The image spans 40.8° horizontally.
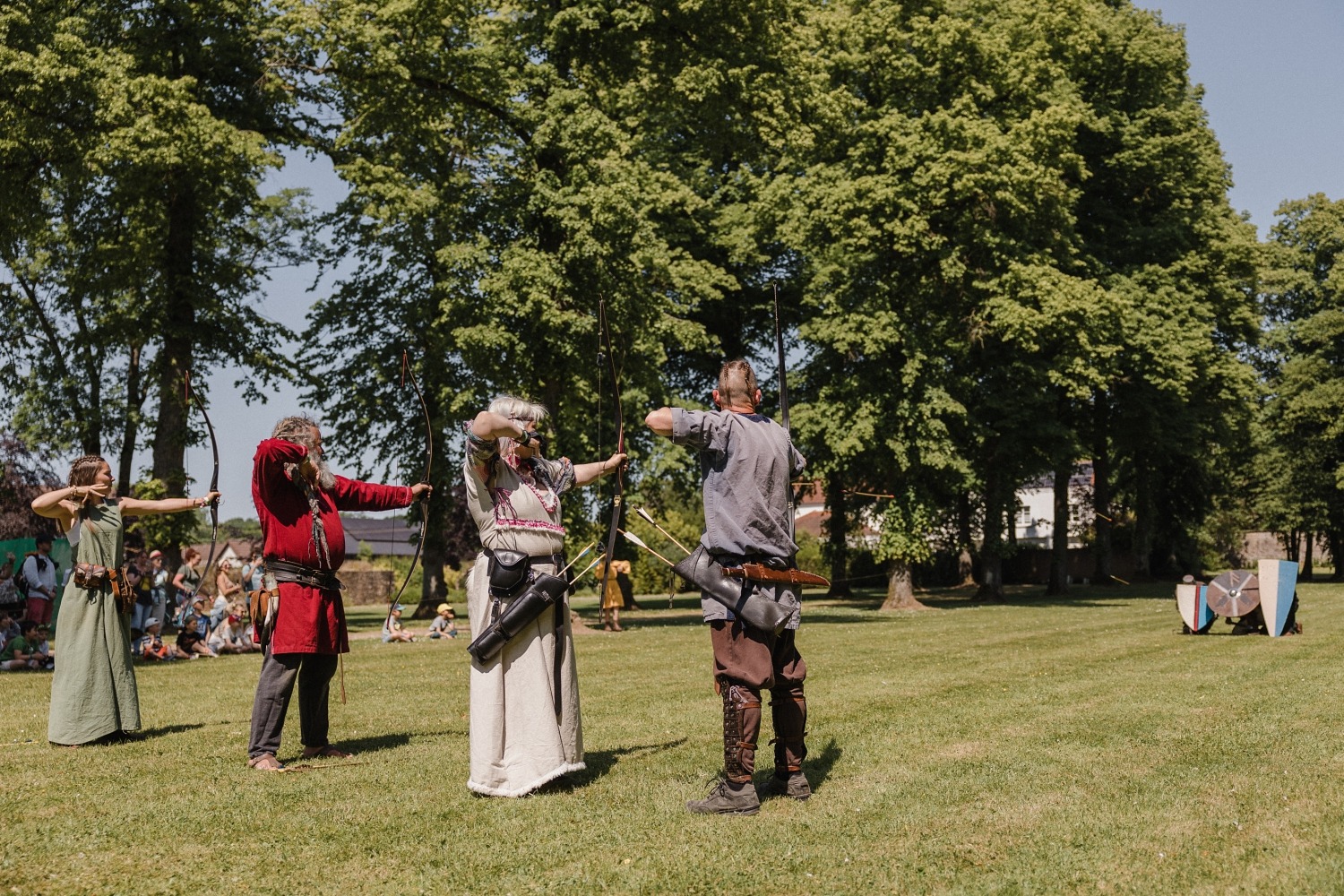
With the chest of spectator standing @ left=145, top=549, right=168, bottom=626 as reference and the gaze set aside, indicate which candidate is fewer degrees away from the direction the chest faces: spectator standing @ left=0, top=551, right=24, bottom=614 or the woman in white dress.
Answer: the woman in white dress

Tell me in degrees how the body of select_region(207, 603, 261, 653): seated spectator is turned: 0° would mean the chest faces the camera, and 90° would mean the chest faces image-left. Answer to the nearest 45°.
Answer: approximately 315°

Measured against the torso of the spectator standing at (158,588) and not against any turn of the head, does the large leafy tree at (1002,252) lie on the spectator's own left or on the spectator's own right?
on the spectator's own left

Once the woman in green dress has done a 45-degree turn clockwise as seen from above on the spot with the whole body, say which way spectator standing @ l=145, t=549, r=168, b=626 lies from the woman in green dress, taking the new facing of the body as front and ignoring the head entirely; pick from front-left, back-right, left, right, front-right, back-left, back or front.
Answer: back

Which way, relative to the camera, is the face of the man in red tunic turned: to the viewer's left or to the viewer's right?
to the viewer's right

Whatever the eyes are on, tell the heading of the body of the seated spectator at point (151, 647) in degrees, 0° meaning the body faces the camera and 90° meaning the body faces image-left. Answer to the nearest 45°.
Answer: approximately 315°

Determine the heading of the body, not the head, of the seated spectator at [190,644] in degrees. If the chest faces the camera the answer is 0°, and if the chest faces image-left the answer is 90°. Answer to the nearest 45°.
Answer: approximately 315°

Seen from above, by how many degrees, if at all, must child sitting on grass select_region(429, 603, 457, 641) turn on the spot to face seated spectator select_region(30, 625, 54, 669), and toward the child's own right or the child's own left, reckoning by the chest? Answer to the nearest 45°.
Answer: approximately 90° to the child's own right

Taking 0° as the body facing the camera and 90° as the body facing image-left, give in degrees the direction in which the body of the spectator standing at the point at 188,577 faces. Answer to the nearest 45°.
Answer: approximately 315°
